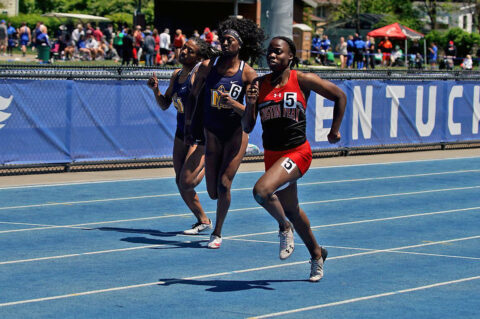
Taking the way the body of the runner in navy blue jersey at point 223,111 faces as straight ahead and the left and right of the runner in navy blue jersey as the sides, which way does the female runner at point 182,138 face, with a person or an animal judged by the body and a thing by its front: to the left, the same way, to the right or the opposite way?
the same way

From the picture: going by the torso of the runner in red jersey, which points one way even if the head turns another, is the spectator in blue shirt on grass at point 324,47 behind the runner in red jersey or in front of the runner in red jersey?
behind

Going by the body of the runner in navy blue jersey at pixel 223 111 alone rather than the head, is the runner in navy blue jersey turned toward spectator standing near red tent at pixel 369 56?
no

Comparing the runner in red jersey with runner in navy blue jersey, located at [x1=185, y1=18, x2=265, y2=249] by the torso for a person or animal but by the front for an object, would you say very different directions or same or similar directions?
same or similar directions

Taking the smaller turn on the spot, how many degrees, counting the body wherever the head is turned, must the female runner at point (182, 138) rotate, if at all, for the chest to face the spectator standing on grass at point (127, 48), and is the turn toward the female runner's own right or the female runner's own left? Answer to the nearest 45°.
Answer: approximately 135° to the female runner's own right

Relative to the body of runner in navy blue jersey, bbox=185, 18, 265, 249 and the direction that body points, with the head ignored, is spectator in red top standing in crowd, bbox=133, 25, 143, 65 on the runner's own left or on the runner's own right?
on the runner's own right

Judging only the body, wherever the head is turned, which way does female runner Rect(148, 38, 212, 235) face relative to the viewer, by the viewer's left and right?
facing the viewer and to the left of the viewer

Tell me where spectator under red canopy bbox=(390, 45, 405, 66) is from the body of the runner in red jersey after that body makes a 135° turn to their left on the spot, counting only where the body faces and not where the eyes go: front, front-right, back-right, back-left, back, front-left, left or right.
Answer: left

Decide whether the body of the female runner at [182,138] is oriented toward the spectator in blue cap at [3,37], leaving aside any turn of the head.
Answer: no

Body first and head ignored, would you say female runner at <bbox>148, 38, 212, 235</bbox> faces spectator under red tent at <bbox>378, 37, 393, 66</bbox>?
no

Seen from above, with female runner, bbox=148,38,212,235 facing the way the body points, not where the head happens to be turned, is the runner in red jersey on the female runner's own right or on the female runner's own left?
on the female runner's own left

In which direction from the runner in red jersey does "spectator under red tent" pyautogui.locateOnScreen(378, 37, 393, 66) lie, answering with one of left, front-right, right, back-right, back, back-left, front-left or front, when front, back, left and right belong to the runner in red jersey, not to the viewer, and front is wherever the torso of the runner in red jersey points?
back-right

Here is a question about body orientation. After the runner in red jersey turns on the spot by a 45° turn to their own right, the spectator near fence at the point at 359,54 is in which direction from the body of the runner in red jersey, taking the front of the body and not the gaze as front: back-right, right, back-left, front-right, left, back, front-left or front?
right

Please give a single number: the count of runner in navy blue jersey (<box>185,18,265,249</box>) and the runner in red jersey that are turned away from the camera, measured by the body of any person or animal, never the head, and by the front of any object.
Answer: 0
